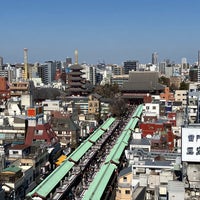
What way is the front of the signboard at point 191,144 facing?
toward the camera
